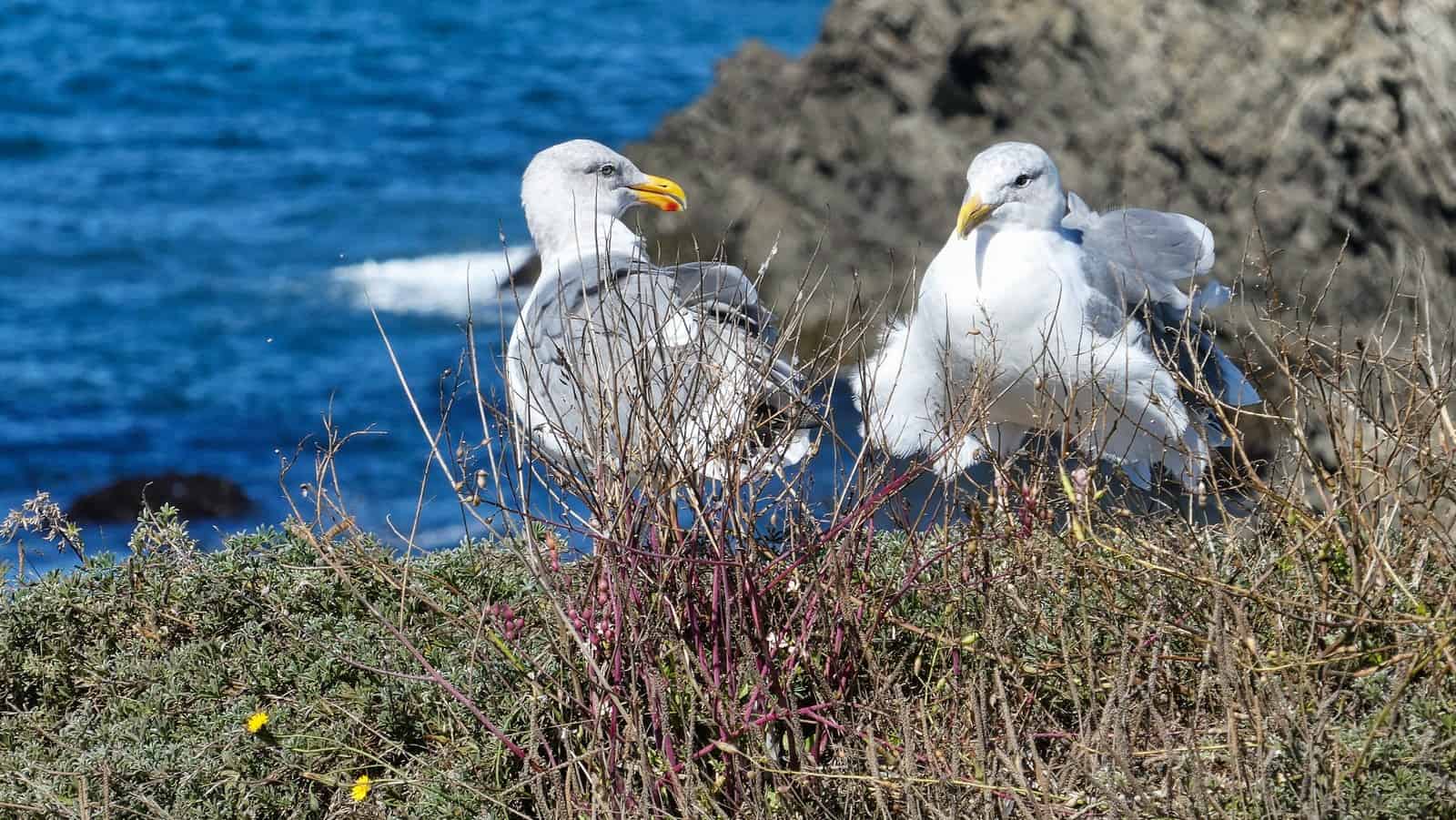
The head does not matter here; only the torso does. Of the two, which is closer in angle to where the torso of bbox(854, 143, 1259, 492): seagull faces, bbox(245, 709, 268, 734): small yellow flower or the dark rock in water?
the small yellow flower

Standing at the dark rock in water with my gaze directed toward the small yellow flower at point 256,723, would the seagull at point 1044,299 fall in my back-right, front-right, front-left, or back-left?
front-left

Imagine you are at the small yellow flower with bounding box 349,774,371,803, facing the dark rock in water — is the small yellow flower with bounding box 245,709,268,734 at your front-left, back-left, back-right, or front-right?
front-left

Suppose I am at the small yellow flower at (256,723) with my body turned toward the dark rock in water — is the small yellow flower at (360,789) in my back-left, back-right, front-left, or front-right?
back-right

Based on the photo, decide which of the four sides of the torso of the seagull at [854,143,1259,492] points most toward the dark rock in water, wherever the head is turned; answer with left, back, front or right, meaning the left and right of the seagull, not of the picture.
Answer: right

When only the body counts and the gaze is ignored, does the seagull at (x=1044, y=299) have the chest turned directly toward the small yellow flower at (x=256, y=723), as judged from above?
yes

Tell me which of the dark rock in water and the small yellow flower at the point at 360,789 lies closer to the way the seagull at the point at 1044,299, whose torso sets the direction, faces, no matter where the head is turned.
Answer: the small yellow flower

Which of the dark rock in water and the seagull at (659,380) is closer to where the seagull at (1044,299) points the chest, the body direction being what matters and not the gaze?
the seagull

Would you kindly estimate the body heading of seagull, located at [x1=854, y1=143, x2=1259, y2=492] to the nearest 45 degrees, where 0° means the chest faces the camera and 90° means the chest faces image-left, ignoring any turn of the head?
approximately 45°

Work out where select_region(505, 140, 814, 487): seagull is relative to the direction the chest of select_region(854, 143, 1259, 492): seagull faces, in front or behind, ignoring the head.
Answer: in front

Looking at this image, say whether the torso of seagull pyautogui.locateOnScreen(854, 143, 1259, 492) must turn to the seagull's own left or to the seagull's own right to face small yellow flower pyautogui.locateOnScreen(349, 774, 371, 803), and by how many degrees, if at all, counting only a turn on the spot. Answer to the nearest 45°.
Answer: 0° — it already faces it

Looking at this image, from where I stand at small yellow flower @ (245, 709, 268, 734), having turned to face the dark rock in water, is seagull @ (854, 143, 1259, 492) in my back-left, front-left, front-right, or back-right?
front-right
